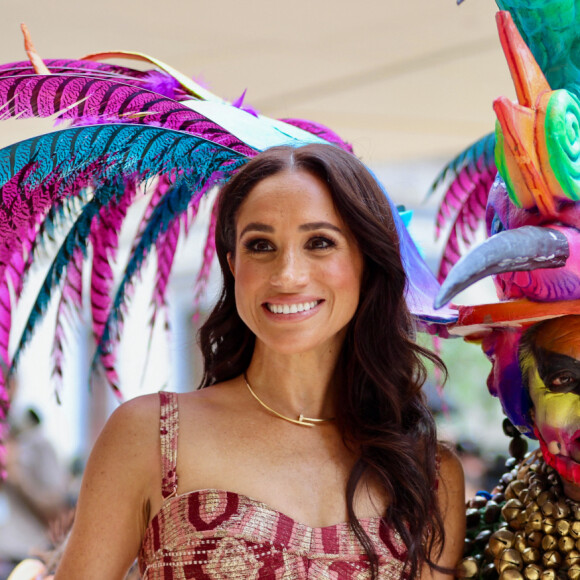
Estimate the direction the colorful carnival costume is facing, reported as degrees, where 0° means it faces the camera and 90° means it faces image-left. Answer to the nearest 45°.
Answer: approximately 0°
